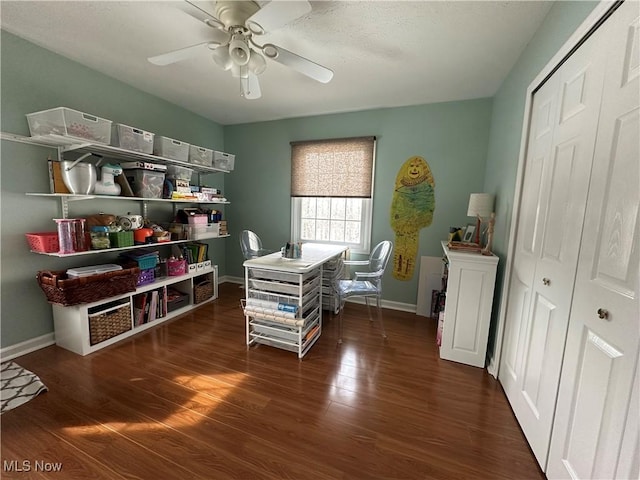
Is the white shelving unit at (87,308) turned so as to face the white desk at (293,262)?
yes

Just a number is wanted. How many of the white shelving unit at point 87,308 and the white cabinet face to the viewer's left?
1

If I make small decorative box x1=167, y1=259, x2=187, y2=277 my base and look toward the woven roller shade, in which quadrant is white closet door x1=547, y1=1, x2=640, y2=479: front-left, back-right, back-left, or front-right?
front-right

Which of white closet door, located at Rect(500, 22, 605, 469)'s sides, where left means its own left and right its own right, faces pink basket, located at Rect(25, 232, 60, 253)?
front

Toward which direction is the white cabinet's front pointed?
to the viewer's left

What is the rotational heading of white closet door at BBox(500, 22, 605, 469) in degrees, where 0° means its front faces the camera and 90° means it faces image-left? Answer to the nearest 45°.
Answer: approximately 45°

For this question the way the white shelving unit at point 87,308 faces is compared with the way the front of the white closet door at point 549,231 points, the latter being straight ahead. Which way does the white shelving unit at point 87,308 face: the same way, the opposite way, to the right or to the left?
the opposite way

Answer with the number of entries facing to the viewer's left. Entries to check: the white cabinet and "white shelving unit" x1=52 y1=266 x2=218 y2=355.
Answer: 1

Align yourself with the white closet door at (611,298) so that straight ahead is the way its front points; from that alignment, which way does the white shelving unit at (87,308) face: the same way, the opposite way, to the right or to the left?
the opposite way

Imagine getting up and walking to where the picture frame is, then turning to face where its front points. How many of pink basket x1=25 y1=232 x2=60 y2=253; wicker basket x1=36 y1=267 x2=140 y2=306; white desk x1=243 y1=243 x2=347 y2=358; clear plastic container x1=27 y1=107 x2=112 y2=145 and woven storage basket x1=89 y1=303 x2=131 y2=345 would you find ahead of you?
5

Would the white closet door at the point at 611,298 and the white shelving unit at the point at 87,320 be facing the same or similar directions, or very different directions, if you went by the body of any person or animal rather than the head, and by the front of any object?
very different directions

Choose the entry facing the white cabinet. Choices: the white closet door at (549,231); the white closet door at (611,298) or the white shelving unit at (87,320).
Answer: the white shelving unit

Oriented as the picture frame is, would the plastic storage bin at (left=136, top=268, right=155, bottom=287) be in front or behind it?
in front

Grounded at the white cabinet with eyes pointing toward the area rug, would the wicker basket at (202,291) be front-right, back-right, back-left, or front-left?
front-right

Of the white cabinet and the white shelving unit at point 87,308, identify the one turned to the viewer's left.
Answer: the white cabinet

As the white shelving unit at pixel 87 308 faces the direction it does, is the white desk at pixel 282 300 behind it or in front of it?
in front
